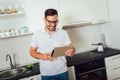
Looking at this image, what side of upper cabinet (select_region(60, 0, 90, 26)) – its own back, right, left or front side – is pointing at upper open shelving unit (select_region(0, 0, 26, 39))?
right

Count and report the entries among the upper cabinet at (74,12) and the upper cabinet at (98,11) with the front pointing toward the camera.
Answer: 2

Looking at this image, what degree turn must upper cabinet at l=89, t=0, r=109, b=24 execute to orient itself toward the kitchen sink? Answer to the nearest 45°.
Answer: approximately 45° to its right

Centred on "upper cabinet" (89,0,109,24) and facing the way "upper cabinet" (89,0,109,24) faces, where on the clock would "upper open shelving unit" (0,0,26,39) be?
"upper open shelving unit" (0,0,26,39) is roughly at 2 o'clock from "upper cabinet" (89,0,109,24).

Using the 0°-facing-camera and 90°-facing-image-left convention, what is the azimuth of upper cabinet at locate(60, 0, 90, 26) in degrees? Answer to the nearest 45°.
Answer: approximately 0°

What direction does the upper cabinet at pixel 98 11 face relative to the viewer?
toward the camera

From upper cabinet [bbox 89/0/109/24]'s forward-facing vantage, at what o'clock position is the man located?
The man is roughly at 1 o'clock from the upper cabinet.
